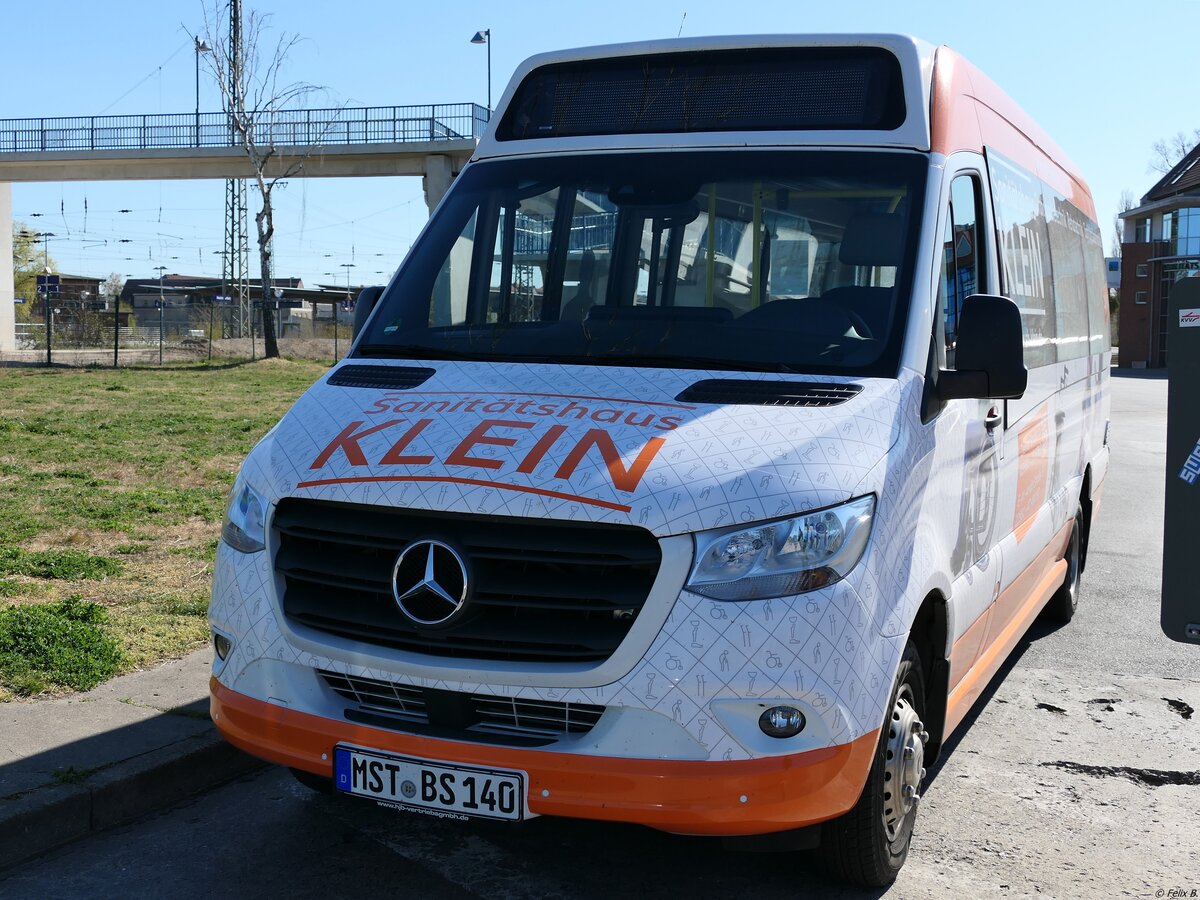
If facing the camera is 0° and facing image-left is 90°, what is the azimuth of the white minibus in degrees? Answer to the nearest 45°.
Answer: approximately 45°

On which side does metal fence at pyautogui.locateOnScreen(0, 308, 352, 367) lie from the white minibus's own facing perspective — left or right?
on its right
